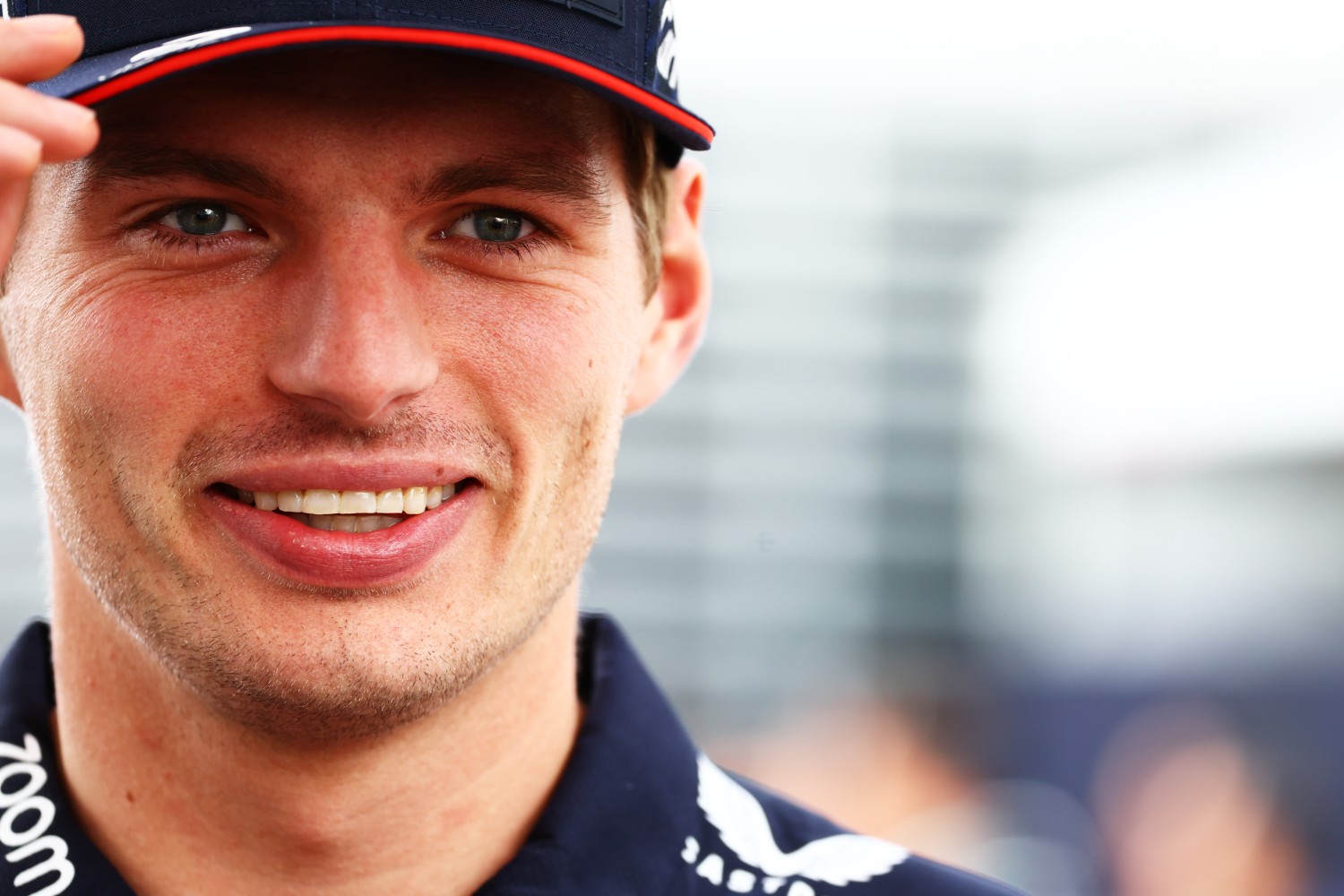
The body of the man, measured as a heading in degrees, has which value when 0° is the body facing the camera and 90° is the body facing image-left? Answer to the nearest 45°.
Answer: approximately 0°
